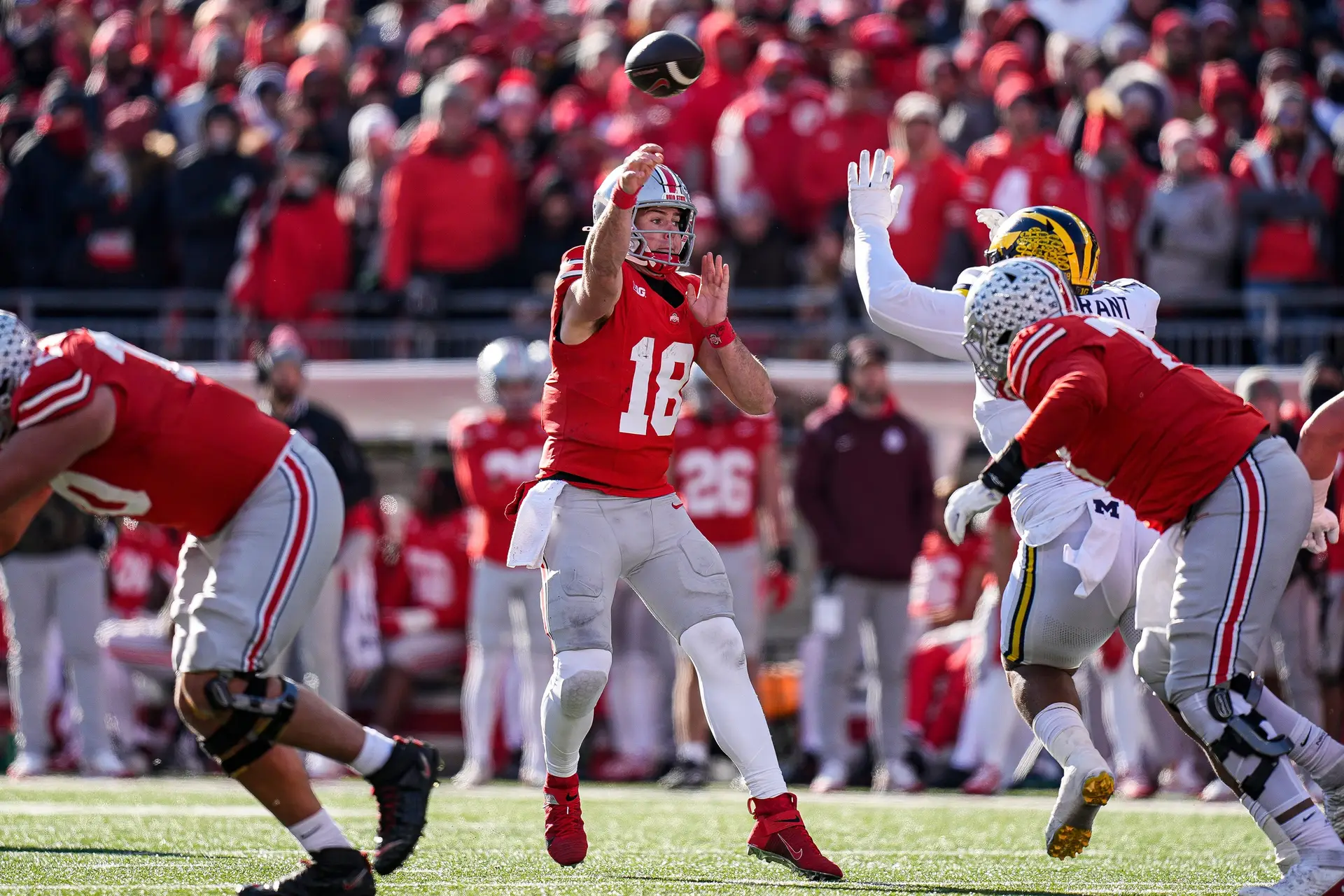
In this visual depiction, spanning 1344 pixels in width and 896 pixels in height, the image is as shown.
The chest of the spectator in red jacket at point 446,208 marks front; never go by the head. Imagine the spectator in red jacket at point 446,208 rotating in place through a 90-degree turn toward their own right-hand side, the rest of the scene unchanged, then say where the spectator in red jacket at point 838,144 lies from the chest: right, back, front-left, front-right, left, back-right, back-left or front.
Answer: back

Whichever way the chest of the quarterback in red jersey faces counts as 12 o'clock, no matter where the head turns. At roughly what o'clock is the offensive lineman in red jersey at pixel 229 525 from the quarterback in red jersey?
The offensive lineman in red jersey is roughly at 3 o'clock from the quarterback in red jersey.

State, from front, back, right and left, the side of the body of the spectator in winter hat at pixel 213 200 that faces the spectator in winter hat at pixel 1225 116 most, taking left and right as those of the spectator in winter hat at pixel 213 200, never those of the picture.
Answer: left

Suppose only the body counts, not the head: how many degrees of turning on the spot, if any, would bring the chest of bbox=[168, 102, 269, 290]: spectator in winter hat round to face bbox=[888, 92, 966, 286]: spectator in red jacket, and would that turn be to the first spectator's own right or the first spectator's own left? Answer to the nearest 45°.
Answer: approximately 45° to the first spectator's own left

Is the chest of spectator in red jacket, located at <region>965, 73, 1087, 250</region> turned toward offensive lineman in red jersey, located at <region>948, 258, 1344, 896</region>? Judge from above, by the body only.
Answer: yes

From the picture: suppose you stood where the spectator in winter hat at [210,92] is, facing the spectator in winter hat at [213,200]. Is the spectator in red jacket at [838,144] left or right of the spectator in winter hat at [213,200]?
left

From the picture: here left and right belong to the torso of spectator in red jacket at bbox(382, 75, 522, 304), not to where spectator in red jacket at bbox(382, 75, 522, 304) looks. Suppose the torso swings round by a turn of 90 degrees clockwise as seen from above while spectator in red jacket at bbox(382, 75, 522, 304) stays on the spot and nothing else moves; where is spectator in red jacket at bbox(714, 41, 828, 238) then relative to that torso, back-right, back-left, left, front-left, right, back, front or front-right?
back

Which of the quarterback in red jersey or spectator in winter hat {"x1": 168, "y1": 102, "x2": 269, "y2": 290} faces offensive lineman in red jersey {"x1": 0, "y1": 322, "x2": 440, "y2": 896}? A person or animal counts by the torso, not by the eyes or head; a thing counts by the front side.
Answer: the spectator in winter hat

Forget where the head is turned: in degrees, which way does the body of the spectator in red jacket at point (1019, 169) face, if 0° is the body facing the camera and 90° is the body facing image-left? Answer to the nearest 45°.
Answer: approximately 0°
